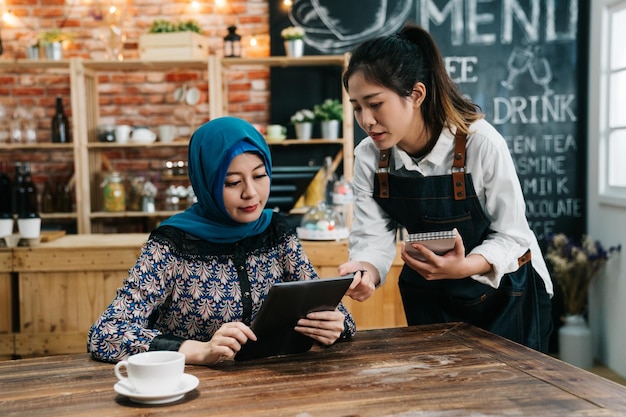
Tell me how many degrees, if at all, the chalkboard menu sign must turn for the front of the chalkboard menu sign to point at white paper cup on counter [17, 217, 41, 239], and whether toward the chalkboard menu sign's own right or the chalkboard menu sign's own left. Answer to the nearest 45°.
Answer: approximately 45° to the chalkboard menu sign's own right

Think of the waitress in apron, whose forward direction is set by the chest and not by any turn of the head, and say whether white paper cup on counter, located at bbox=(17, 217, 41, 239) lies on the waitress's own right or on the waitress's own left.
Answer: on the waitress's own right

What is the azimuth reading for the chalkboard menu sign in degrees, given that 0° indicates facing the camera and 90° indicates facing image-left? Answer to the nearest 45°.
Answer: approximately 0°

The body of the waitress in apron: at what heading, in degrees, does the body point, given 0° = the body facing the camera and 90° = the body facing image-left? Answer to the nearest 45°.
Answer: approximately 45°

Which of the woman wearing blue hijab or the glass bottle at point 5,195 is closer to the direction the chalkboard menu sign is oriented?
the woman wearing blue hijab

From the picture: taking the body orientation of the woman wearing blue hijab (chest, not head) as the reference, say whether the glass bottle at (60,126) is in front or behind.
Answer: behind

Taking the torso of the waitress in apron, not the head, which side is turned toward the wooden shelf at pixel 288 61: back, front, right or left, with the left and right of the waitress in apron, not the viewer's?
right

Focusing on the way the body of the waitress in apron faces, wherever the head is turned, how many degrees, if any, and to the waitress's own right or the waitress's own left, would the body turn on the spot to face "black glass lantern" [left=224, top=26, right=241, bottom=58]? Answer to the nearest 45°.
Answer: approximately 90° to the waitress's own right

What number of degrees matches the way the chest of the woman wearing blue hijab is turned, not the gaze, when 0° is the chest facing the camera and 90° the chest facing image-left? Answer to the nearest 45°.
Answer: approximately 315°

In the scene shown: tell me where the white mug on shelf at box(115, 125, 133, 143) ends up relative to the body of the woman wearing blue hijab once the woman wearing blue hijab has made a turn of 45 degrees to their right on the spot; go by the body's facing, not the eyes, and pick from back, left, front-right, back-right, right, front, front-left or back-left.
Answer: back

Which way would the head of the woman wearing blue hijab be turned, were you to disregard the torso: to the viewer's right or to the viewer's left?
to the viewer's right

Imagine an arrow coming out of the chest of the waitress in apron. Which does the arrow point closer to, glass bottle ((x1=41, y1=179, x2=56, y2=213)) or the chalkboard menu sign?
the glass bottle
